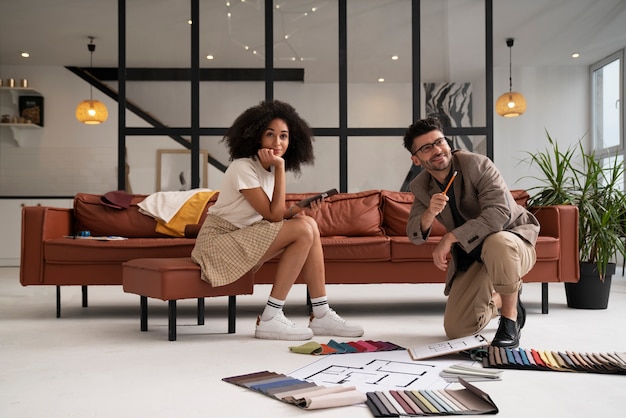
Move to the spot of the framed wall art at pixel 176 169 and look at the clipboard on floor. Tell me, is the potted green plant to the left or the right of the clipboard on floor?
left

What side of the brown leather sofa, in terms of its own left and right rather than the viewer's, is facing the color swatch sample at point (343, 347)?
front

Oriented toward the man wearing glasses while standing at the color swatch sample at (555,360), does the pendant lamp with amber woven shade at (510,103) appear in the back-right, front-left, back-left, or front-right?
front-right

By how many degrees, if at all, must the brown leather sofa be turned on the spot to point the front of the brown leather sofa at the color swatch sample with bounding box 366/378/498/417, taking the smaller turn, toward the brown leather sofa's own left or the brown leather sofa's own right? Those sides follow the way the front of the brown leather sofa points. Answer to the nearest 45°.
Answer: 0° — it already faces it

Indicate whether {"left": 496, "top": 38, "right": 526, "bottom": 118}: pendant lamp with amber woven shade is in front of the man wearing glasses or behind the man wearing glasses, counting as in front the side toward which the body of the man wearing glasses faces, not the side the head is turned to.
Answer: behind

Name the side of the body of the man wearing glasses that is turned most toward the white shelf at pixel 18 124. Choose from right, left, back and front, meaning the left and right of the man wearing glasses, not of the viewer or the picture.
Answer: right

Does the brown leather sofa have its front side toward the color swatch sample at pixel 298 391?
yes

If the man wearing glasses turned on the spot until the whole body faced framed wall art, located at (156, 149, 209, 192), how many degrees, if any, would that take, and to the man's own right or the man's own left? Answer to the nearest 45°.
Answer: approximately 90° to the man's own right

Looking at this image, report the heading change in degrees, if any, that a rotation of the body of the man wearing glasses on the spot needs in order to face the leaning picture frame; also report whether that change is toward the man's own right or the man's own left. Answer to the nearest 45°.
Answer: approximately 90° to the man's own right

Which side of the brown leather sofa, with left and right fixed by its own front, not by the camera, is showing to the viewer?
front

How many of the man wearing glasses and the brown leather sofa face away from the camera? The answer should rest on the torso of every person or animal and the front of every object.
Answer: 0

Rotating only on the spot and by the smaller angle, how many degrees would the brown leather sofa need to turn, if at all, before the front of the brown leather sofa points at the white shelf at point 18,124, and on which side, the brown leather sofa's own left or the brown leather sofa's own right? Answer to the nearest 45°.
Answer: approximately 135° to the brown leather sofa's own right

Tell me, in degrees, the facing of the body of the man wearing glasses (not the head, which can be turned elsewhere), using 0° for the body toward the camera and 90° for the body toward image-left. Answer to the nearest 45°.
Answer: approximately 45°

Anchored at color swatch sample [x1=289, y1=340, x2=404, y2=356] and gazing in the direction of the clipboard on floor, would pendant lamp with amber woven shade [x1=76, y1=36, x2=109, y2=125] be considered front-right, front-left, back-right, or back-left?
back-left
